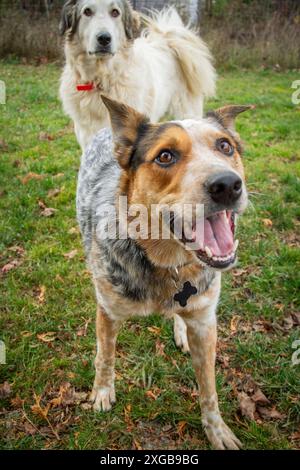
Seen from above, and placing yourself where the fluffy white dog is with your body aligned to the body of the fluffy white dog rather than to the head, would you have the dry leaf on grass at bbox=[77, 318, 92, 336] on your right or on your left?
on your left

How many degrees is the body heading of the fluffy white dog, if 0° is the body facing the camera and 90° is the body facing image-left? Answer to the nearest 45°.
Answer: approximately 45°

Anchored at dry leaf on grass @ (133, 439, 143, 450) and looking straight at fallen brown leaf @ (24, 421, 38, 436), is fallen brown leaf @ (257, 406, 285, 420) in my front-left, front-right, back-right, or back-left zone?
back-right

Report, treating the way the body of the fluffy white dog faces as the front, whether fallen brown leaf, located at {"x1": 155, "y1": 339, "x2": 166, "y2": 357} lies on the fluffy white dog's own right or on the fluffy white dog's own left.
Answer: on the fluffy white dog's own left

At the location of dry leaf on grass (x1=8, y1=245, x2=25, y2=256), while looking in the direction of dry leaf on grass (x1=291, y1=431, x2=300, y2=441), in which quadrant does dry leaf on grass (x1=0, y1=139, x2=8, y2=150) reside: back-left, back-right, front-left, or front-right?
back-left

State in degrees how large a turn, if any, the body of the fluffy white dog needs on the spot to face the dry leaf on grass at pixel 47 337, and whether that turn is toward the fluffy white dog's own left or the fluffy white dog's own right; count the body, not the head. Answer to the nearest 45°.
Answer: approximately 45° to the fluffy white dog's own left

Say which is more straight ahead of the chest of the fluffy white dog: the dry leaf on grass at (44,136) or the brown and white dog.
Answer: the brown and white dog
